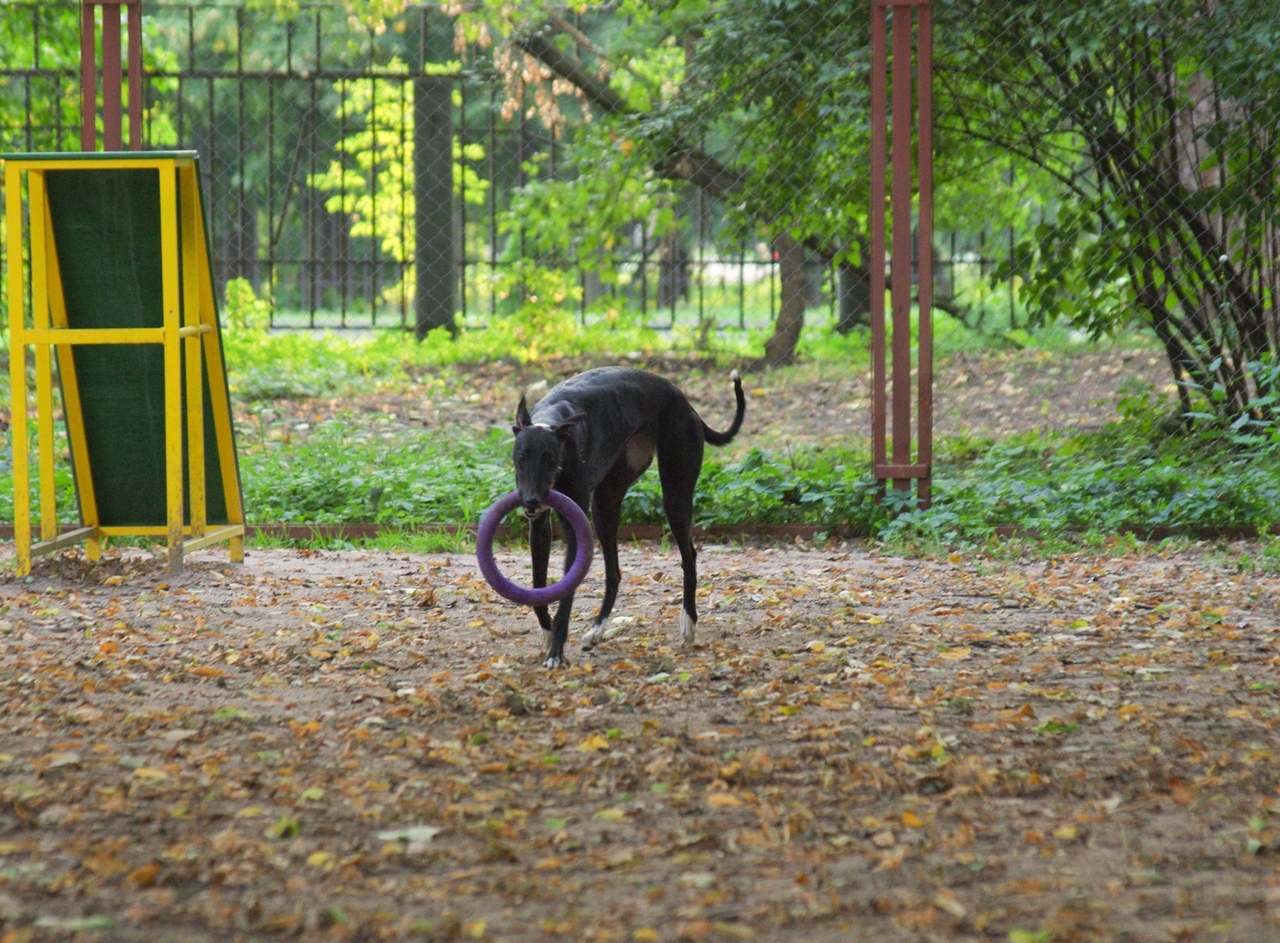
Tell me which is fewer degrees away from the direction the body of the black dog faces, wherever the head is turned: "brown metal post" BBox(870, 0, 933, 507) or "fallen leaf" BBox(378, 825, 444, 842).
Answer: the fallen leaf

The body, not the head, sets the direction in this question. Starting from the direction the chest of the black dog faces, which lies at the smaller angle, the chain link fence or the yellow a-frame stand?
the yellow a-frame stand

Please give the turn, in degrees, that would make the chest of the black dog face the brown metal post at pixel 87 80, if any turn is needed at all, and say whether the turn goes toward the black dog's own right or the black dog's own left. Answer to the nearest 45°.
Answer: approximately 90° to the black dog's own right

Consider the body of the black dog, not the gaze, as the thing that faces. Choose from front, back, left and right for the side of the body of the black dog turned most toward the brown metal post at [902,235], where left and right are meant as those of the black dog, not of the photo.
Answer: back

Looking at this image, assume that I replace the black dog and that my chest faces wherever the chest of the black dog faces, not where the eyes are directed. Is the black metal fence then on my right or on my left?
on my right

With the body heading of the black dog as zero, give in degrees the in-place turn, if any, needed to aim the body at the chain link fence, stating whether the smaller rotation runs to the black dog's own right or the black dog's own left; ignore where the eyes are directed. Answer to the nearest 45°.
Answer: approximately 180°

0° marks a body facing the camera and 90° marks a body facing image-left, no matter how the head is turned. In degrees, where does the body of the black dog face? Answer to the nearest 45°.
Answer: approximately 45°

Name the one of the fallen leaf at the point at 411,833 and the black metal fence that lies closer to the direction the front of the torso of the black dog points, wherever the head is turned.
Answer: the fallen leaf
